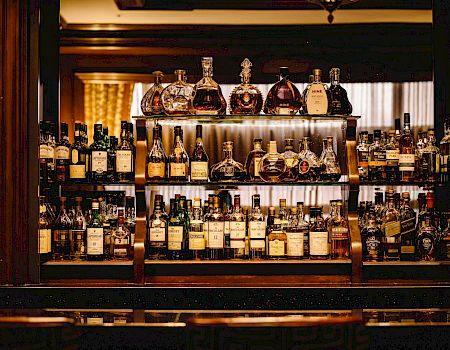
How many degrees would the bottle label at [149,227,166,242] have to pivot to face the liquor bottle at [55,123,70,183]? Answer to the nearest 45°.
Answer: approximately 90° to its right

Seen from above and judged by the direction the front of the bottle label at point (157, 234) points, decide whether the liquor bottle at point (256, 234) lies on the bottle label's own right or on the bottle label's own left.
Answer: on the bottle label's own left

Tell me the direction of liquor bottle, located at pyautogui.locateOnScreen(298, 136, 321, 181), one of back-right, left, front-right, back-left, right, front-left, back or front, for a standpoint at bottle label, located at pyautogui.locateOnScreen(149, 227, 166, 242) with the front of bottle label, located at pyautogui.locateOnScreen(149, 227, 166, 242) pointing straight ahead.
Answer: left

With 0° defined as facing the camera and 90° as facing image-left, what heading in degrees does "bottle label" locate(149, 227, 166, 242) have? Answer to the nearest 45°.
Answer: approximately 0°

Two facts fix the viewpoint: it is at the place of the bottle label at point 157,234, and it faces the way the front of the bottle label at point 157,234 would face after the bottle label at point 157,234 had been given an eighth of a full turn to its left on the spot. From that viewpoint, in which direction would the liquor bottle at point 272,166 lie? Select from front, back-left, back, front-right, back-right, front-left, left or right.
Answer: front-left

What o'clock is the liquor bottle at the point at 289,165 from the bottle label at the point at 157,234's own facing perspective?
The liquor bottle is roughly at 9 o'clock from the bottle label.

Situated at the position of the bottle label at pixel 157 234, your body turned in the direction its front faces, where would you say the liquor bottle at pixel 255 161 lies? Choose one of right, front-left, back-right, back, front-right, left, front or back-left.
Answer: left

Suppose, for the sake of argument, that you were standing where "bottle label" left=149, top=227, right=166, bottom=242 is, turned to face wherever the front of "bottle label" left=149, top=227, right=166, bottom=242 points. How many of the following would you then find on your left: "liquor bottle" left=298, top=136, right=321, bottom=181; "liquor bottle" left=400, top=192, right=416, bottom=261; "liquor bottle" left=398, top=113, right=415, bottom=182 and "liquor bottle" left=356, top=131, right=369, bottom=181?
4

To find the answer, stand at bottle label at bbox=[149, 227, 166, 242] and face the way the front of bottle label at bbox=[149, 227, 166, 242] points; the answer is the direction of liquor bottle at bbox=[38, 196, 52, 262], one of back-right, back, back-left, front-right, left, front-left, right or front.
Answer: right

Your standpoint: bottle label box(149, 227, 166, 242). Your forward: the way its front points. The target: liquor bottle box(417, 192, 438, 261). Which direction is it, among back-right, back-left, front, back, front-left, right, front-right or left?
left
